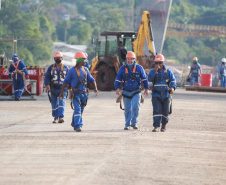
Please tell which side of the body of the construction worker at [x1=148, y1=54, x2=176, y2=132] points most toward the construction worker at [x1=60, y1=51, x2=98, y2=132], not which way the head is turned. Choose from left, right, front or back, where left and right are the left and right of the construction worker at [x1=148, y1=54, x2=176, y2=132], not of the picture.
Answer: right

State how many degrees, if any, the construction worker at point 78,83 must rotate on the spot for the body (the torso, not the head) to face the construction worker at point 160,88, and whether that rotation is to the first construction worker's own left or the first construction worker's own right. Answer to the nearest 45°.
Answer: approximately 45° to the first construction worker's own left

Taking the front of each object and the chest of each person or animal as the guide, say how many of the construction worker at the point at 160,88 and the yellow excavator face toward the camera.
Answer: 1

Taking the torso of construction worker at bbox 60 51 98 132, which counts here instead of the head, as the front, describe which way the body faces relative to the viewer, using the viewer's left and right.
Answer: facing the viewer and to the right of the viewer

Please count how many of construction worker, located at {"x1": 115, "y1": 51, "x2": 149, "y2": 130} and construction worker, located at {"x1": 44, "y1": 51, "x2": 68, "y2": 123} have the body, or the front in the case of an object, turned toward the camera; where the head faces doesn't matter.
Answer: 2

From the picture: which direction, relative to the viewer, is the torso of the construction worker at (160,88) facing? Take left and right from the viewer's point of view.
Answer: facing the viewer

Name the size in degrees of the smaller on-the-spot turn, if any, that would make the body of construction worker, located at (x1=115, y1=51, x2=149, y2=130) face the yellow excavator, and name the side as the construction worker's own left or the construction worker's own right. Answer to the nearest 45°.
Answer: approximately 180°

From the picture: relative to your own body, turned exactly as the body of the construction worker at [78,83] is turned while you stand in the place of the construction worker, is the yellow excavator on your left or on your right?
on your left

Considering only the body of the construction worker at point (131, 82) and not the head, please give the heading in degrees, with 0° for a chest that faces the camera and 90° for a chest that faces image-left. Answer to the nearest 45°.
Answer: approximately 0°

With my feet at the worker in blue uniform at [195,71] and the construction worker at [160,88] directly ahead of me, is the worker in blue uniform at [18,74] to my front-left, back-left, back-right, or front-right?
front-right
